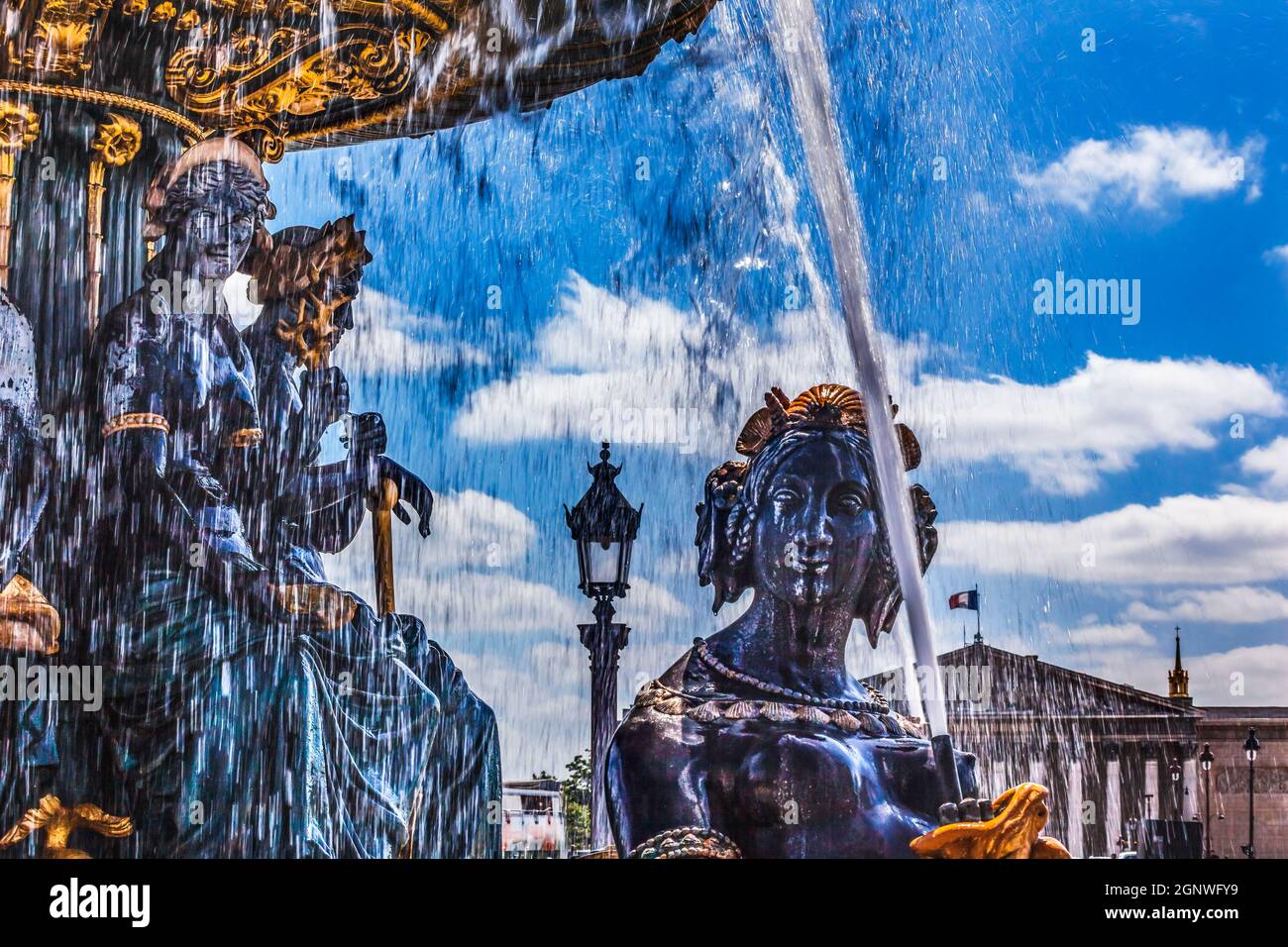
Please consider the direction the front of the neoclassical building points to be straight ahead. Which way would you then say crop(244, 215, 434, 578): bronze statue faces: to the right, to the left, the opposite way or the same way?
to the left

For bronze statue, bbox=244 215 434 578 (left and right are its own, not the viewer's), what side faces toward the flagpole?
left

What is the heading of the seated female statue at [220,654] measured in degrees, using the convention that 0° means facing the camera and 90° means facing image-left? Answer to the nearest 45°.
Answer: approximately 315°

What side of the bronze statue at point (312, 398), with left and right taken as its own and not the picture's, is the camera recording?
right

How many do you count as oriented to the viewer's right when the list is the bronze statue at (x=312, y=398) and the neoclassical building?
1
